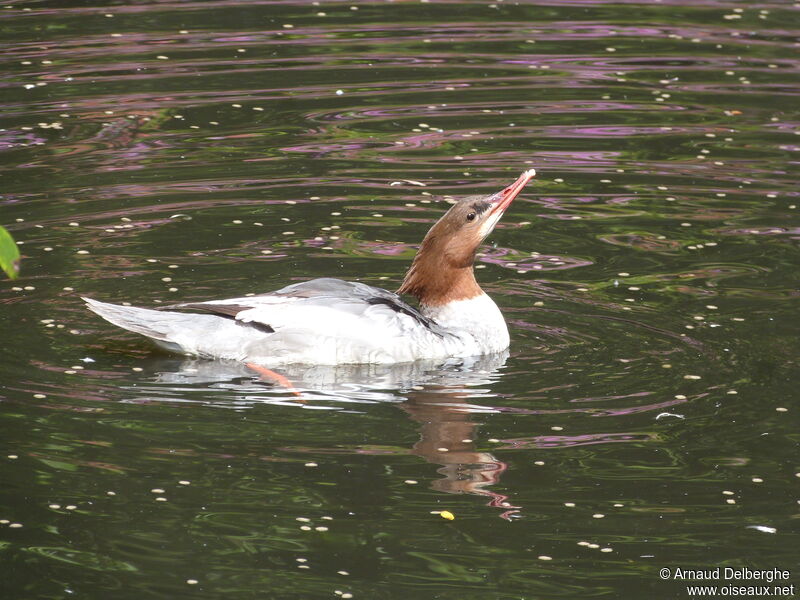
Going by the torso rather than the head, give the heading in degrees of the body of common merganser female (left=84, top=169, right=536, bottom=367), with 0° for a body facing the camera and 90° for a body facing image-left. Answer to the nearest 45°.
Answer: approximately 270°

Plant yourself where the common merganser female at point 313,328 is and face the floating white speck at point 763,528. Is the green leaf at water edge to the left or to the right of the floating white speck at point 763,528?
right

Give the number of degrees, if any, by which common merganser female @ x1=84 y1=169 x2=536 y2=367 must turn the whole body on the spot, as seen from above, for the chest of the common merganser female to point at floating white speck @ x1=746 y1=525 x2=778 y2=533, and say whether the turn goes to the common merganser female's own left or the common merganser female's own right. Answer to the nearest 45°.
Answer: approximately 45° to the common merganser female's own right

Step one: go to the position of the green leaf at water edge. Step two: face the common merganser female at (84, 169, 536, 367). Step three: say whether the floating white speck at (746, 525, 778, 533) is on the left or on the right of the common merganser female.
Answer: right

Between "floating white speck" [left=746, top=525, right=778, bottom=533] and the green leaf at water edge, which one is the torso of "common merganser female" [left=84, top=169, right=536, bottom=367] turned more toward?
the floating white speck
